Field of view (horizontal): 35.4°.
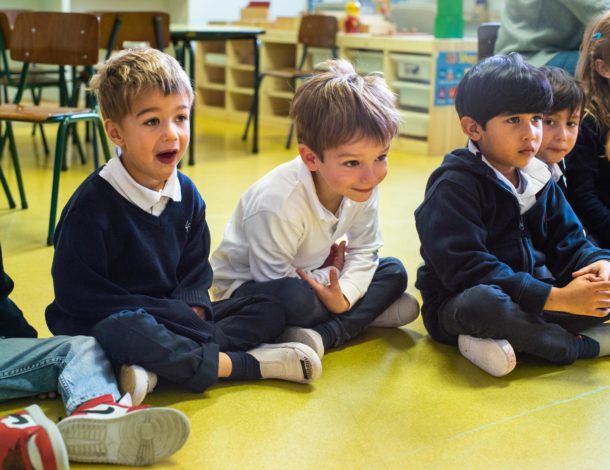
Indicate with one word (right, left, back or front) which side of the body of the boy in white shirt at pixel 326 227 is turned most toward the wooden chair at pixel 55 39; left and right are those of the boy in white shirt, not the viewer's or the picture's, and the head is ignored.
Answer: back

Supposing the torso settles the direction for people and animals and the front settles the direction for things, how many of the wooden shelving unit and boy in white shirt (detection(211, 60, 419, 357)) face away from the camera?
0

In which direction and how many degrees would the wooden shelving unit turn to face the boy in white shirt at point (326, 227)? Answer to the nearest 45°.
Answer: approximately 45° to its left

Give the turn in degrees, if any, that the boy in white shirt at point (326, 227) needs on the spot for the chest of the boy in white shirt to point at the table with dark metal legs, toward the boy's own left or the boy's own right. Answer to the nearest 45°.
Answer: approximately 135° to the boy's own left
